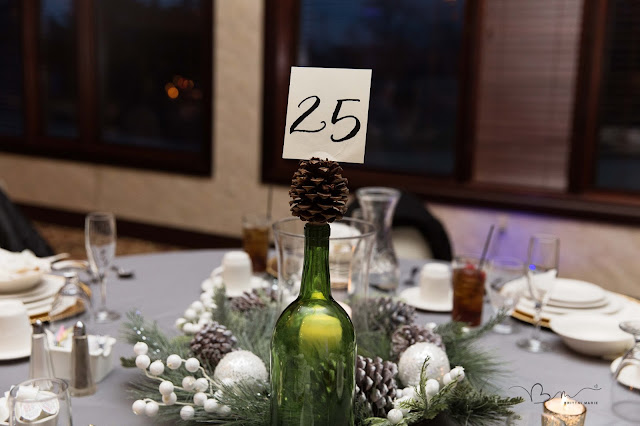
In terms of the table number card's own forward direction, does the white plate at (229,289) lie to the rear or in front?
to the rear

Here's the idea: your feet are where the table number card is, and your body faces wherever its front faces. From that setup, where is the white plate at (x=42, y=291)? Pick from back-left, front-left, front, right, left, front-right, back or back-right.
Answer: back-right

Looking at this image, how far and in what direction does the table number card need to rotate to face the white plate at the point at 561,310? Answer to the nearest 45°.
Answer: approximately 135° to its left

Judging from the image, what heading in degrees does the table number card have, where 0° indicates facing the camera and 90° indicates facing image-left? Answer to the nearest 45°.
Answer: approximately 0°
